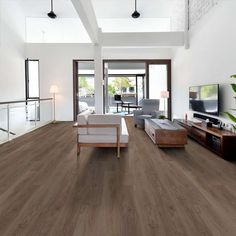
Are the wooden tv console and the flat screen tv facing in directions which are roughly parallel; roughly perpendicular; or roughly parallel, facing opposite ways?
roughly parallel

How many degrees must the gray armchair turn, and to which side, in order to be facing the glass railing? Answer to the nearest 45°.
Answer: approximately 45° to its right

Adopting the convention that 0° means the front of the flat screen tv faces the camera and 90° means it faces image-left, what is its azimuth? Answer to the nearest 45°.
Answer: approximately 45°

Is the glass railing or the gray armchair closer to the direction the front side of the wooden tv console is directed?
the glass railing

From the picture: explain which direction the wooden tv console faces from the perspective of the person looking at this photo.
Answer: facing the viewer and to the left of the viewer

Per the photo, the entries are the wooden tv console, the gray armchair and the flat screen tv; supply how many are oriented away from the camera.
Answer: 0

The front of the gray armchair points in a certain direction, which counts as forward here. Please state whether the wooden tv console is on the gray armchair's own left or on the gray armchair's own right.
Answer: on the gray armchair's own left
